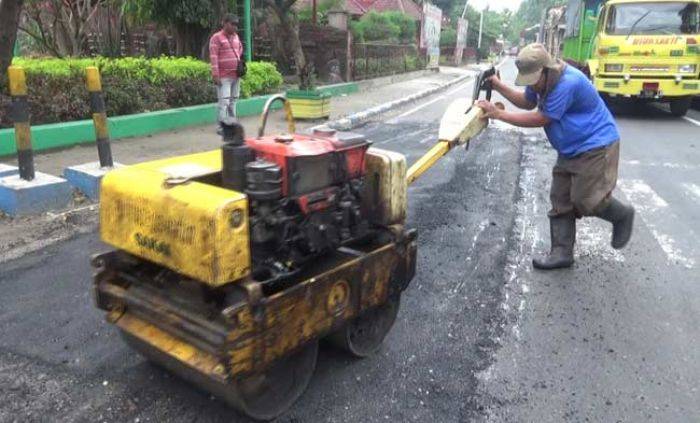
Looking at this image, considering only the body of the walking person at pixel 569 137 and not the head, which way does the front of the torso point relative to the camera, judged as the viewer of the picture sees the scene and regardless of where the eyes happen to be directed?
to the viewer's left

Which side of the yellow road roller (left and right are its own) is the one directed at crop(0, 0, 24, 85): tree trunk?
right

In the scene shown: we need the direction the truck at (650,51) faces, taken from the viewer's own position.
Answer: facing the viewer

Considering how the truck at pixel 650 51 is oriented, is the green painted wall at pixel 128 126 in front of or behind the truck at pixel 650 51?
in front

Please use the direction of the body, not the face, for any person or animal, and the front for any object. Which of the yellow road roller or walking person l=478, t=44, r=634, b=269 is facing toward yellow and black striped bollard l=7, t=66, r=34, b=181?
the walking person

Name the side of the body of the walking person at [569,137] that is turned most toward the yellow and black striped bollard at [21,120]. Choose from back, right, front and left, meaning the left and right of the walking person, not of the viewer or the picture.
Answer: front

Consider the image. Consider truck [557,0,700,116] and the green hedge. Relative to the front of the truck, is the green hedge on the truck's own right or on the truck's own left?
on the truck's own right

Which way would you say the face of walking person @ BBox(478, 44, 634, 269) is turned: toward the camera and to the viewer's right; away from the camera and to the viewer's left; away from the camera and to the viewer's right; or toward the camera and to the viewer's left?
toward the camera and to the viewer's left

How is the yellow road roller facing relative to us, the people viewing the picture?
facing the viewer and to the left of the viewer

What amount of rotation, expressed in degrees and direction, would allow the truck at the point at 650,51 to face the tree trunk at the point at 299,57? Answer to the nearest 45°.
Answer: approximately 90° to its right

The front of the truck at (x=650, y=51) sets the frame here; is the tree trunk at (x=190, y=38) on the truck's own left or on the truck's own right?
on the truck's own right

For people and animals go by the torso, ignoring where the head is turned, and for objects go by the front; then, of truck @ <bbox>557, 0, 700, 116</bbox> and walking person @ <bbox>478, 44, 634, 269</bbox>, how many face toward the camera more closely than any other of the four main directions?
1

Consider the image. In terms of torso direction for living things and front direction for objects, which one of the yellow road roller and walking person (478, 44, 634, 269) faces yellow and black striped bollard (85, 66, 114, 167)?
the walking person

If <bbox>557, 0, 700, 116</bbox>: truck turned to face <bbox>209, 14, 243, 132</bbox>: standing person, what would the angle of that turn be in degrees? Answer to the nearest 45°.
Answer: approximately 45° to its right
